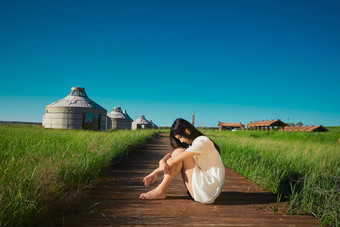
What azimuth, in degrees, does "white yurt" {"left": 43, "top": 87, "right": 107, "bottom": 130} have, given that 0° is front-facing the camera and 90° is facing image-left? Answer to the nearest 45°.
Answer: approximately 315°

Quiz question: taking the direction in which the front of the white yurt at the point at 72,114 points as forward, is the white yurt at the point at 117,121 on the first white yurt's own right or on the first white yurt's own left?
on the first white yurt's own left

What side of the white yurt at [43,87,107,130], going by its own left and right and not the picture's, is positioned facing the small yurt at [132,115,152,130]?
left
